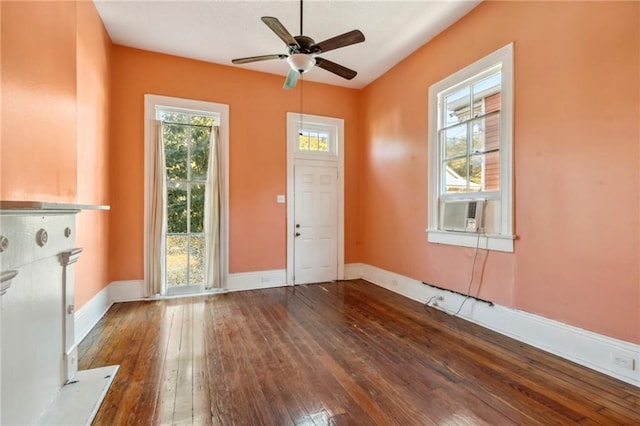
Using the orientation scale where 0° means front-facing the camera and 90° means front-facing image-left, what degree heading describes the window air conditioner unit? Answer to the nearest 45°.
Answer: approximately 45°

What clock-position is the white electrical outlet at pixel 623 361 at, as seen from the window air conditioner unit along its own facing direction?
The white electrical outlet is roughly at 9 o'clock from the window air conditioner unit.

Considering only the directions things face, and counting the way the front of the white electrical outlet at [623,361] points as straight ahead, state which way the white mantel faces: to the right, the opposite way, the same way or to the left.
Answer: the opposite way

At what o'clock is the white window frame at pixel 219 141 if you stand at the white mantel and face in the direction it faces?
The white window frame is roughly at 9 o'clock from the white mantel.

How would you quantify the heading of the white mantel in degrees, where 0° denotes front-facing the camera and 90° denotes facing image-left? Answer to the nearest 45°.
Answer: approximately 315°

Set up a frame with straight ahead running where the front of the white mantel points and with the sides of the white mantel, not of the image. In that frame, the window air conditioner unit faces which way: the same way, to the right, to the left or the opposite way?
the opposite way

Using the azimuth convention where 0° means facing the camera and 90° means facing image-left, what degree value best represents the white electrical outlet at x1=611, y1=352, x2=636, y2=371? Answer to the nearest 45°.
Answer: approximately 45°
